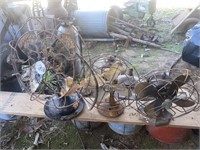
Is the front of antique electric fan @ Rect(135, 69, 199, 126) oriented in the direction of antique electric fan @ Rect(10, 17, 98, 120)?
no

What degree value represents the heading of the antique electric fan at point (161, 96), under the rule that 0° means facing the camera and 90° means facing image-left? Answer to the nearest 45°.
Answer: approximately 0°

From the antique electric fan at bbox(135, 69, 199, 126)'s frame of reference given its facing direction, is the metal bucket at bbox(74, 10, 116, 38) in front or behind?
behind

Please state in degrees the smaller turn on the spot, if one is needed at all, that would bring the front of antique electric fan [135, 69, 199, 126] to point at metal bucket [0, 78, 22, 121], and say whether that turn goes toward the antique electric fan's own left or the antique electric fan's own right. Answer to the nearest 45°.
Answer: approximately 90° to the antique electric fan's own right
